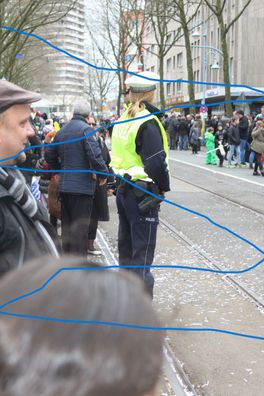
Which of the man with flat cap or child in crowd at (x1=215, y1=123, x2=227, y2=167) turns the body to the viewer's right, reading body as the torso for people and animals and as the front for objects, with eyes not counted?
the man with flat cap

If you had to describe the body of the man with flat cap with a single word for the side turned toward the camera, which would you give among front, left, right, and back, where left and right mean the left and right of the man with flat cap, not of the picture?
right

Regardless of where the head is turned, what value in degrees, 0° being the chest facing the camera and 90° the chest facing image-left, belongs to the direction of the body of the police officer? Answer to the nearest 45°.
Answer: approximately 225°

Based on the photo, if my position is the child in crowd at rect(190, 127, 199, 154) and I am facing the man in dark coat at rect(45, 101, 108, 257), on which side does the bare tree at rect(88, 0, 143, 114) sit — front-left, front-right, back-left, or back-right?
back-right

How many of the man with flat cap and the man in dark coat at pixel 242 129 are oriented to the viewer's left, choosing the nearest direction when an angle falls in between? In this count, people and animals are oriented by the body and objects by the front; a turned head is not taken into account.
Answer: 1

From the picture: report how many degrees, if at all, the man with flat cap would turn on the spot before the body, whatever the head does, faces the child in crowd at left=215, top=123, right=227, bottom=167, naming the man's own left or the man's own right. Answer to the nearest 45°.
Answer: approximately 90° to the man's own left

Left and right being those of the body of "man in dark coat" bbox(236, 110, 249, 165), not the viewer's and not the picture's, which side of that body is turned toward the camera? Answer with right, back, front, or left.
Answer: left

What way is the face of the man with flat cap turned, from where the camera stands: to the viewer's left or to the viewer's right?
to the viewer's right

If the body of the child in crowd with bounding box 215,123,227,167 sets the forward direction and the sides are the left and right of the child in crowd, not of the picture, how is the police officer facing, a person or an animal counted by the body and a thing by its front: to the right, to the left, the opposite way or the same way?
the opposite way

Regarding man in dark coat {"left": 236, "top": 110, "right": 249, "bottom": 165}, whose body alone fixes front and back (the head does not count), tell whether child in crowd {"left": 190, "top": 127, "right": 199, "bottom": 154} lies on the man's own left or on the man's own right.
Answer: on the man's own right

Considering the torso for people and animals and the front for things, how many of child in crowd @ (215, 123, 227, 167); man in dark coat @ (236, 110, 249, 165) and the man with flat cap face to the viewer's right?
1

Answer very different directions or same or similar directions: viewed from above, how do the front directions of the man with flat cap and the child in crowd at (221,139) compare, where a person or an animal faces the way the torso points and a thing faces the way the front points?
very different directions
